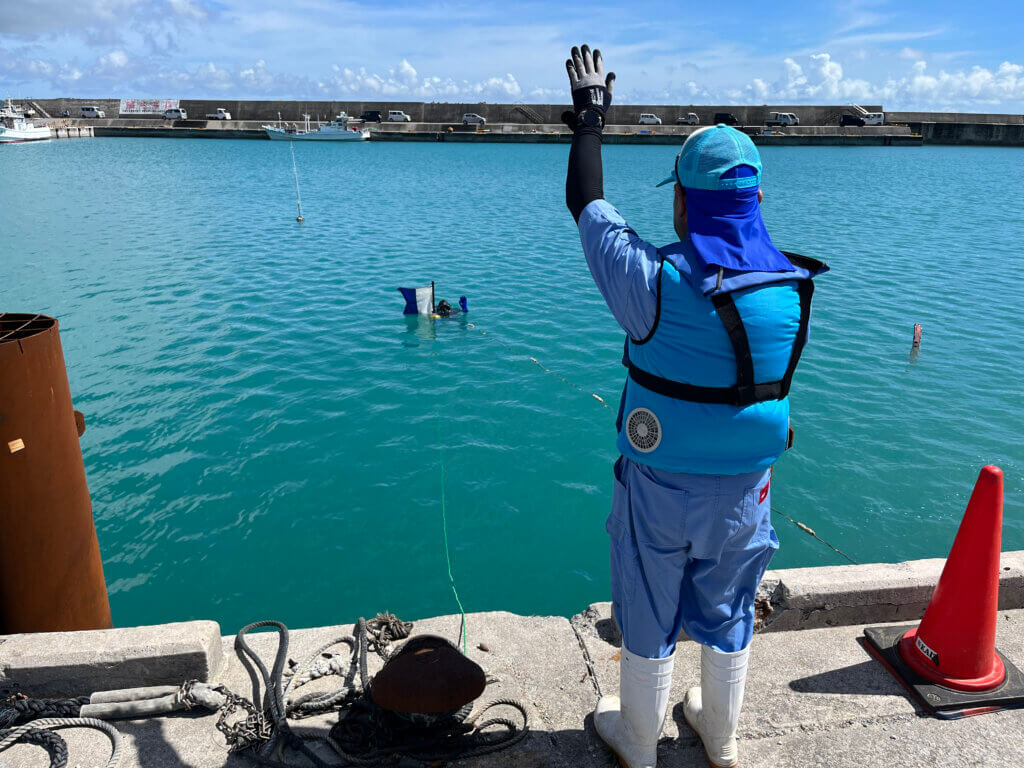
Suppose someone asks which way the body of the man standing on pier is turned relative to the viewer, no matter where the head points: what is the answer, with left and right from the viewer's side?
facing away from the viewer and to the left of the viewer

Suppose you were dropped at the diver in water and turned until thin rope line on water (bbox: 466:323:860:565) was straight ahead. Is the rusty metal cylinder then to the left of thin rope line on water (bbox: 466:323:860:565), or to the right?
right

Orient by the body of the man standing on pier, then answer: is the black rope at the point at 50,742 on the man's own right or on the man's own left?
on the man's own left

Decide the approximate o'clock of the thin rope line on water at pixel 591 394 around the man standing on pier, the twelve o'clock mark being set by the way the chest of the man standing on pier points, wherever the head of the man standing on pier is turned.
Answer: The thin rope line on water is roughly at 1 o'clock from the man standing on pier.

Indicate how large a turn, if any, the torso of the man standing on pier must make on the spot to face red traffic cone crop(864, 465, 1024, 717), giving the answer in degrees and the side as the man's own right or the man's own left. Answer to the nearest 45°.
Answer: approximately 90° to the man's own right

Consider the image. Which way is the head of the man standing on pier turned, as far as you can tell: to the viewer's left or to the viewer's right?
to the viewer's left

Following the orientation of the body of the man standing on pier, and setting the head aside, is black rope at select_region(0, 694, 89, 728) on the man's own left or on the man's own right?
on the man's own left
